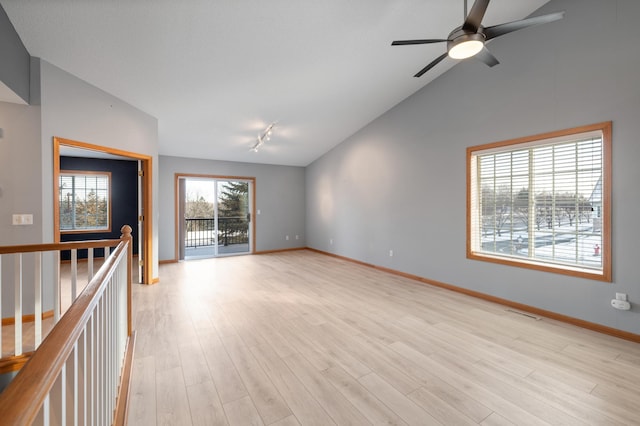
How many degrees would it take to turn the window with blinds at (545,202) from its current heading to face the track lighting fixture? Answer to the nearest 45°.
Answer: approximately 45° to its right

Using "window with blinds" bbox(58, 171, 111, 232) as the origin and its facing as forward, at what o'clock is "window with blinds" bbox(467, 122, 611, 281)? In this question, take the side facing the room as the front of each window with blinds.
"window with blinds" bbox(467, 122, 611, 281) is roughly at 11 o'clock from "window with blinds" bbox(58, 171, 111, 232).

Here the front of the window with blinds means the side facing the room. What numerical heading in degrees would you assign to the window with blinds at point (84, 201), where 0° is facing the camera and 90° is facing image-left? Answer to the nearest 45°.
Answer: approximately 0°

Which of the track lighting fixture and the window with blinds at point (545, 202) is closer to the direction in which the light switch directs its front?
the window with blinds

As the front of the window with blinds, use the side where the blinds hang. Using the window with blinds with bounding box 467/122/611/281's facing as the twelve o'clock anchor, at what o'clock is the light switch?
The light switch is roughly at 12 o'clock from the window with blinds.

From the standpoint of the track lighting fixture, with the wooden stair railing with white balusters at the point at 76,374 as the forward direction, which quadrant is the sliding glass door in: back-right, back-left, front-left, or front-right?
back-right

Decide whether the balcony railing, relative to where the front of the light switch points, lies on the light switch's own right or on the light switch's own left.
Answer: on the light switch's own left

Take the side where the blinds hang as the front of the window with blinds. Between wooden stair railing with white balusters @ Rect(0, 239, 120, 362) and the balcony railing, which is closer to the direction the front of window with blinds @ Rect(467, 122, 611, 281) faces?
the wooden stair railing with white balusters

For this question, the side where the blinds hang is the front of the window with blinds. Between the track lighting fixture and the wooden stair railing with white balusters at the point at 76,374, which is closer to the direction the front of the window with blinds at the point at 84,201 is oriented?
the wooden stair railing with white balusters

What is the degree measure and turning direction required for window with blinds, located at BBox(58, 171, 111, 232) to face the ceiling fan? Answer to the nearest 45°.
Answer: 0° — it already faces it
